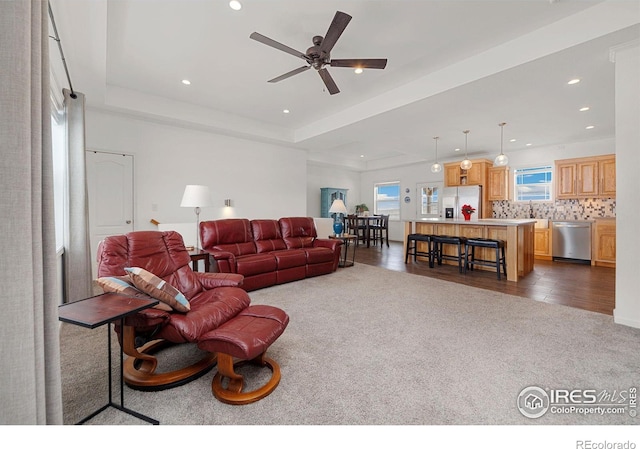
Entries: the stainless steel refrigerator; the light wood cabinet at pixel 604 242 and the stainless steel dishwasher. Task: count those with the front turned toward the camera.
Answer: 3

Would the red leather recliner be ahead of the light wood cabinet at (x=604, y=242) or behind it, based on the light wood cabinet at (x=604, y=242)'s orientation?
ahead

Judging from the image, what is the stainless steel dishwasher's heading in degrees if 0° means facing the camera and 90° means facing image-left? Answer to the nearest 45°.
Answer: approximately 0°

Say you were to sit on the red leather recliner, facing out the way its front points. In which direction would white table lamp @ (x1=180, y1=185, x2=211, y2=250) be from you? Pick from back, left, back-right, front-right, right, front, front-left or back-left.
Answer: back-left

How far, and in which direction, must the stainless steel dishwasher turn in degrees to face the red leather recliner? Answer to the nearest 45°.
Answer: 0° — it already faces it

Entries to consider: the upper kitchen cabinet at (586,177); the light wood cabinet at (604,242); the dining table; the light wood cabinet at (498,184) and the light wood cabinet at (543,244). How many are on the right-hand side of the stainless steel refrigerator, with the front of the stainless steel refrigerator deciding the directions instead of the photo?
1

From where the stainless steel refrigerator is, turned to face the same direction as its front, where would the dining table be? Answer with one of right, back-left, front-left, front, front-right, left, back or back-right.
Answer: right

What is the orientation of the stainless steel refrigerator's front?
toward the camera

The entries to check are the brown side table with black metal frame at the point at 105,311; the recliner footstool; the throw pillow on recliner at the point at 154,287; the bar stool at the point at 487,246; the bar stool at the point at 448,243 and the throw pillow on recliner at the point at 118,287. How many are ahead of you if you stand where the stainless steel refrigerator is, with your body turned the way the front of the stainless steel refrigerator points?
6

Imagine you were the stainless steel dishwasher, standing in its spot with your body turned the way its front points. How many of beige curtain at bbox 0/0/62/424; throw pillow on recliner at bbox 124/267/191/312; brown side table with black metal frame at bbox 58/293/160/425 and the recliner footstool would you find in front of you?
4

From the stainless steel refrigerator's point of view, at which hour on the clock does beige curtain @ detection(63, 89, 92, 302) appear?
The beige curtain is roughly at 1 o'clock from the stainless steel refrigerator.

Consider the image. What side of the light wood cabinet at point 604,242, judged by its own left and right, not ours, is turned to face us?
front

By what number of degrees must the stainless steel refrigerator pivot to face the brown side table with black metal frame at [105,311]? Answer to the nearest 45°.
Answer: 0° — it already faces it

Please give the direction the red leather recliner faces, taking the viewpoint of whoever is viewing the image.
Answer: facing the viewer and to the right of the viewer

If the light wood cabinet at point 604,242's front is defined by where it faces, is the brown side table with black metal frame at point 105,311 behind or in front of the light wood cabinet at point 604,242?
in front
